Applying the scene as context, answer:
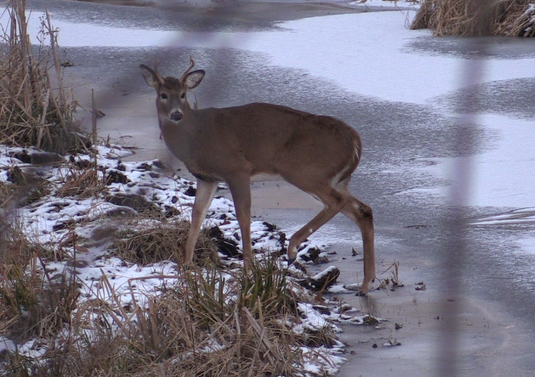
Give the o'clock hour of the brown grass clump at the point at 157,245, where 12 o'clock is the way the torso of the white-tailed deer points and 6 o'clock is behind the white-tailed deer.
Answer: The brown grass clump is roughly at 11 o'clock from the white-tailed deer.

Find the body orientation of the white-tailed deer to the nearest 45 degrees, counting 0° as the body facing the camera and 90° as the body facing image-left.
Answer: approximately 90°
